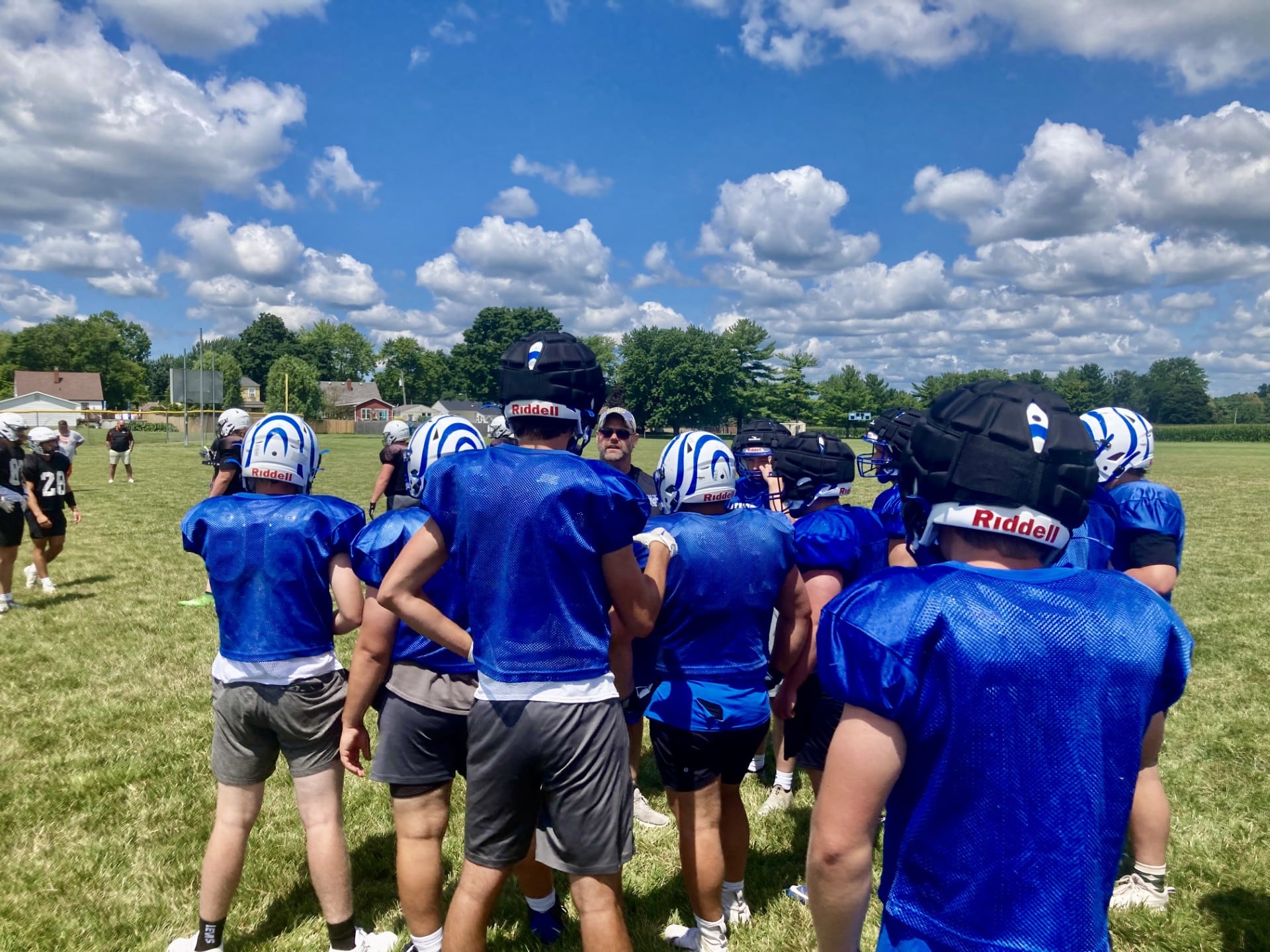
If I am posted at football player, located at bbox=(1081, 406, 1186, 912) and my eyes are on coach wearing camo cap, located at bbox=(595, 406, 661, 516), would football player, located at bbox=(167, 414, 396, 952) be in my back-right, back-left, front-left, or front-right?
front-left

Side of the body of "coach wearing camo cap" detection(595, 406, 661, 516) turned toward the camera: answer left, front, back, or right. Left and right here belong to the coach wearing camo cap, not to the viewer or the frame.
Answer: front

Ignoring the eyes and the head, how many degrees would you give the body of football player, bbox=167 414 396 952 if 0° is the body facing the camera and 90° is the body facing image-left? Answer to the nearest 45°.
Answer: approximately 180°

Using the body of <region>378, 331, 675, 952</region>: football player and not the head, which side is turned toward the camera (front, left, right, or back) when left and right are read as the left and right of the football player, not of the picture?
back

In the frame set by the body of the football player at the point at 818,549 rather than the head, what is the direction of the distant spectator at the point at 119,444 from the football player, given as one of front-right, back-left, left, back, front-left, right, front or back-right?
front

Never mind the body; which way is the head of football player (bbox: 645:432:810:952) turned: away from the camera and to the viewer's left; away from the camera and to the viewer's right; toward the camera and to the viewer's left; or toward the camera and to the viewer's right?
away from the camera and to the viewer's left

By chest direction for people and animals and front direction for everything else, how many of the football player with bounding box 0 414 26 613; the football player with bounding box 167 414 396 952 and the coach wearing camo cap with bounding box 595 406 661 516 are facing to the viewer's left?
0

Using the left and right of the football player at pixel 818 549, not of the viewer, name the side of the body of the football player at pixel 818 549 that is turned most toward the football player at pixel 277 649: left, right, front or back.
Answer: left

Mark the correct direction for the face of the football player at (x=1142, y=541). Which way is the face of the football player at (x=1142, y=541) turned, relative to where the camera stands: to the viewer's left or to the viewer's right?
to the viewer's left

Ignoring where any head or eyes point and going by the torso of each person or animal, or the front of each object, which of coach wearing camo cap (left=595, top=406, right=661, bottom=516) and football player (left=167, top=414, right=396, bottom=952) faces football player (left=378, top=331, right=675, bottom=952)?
the coach wearing camo cap

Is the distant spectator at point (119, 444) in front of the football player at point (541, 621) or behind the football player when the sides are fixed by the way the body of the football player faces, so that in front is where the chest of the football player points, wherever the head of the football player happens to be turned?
in front

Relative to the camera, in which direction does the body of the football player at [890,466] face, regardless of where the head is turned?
to the viewer's left

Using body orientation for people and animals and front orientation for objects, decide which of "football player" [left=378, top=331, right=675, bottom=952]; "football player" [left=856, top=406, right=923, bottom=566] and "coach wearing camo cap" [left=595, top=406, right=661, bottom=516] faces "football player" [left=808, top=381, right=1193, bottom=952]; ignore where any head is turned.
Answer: the coach wearing camo cap

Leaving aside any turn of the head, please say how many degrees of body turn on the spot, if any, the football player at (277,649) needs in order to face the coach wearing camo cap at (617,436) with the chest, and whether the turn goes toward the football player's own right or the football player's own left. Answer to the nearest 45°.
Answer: approximately 45° to the football player's own right

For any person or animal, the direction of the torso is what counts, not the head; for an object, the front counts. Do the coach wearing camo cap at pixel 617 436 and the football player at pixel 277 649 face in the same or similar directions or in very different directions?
very different directions

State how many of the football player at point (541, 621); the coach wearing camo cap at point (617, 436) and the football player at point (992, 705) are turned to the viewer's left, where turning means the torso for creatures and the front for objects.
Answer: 0

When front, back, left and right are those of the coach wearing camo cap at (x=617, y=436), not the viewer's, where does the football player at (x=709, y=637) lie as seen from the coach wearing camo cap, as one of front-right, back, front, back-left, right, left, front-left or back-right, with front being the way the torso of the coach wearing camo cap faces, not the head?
front
